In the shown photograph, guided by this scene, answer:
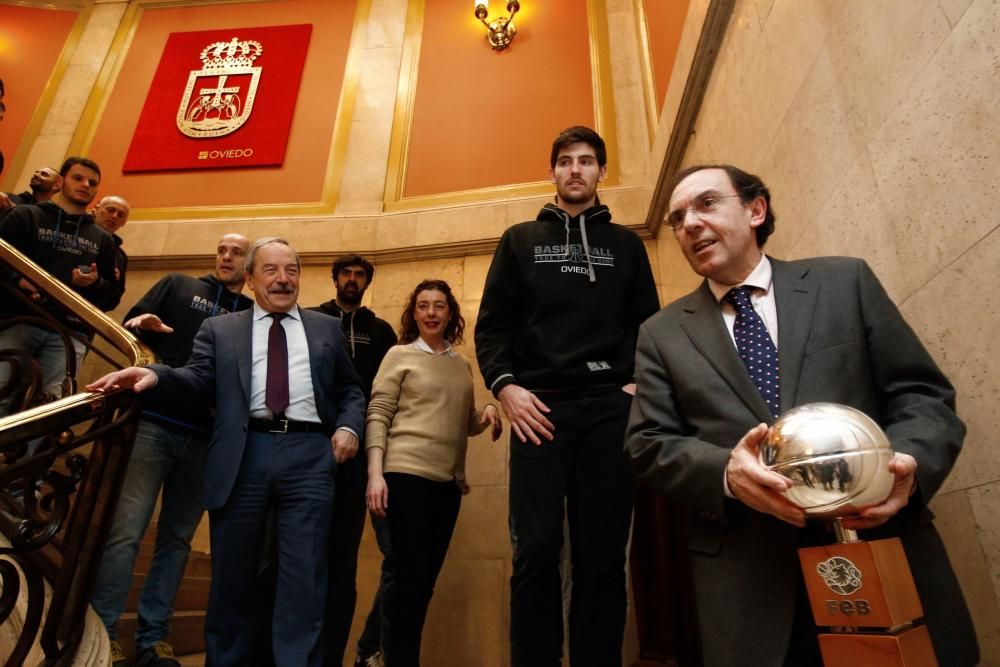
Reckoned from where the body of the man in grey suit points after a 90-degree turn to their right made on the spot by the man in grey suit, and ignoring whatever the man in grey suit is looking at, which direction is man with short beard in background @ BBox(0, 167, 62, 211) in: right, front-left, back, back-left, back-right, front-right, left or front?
front

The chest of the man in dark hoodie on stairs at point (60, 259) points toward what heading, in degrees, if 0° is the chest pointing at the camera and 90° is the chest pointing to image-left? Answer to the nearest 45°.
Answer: approximately 315°

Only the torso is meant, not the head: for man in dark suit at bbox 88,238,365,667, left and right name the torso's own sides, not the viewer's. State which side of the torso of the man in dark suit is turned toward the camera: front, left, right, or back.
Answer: front

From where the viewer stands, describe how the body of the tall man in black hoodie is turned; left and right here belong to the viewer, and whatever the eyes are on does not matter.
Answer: facing the viewer

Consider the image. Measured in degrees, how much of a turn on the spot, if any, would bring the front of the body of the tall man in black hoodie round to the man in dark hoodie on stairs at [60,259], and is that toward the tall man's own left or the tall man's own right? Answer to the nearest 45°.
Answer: approximately 90° to the tall man's own right

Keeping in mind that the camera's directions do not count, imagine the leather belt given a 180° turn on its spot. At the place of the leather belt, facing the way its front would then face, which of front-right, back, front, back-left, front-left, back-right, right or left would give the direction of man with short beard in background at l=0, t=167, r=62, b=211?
front-left

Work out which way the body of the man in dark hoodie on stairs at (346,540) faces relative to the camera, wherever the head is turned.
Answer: toward the camera

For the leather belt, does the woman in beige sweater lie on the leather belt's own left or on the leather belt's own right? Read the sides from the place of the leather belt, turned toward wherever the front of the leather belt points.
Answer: on the leather belt's own left

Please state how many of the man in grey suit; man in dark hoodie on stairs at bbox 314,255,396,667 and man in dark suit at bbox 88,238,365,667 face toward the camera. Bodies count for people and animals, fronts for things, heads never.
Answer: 3

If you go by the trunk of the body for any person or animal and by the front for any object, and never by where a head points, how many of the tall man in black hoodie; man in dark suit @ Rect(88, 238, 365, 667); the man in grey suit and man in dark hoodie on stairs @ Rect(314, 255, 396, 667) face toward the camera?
4

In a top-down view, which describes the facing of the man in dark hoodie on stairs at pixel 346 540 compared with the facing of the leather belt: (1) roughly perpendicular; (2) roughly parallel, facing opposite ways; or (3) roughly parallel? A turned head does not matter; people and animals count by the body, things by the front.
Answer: roughly parallel

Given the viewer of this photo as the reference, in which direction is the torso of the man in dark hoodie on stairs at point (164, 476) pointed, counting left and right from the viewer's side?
facing the viewer and to the right of the viewer

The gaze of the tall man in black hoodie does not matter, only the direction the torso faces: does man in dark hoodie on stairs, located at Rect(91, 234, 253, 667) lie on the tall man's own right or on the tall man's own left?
on the tall man's own right
